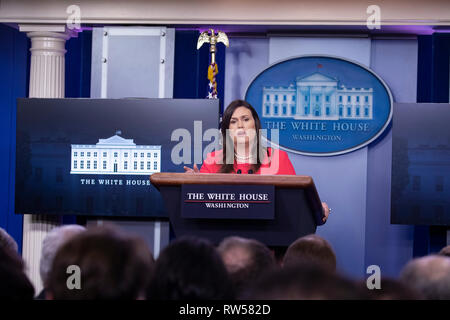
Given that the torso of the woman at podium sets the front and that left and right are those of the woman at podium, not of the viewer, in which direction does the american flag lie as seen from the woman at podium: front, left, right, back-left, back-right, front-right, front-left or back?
back

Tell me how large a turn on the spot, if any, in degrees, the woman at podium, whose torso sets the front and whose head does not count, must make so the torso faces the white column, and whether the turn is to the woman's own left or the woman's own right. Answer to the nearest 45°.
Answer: approximately 135° to the woman's own right

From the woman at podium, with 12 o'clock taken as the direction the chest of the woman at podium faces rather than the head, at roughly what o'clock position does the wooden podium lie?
The wooden podium is roughly at 12 o'clock from the woman at podium.

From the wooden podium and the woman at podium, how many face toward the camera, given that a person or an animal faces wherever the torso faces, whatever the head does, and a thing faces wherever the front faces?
2

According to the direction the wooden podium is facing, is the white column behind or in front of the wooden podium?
behind

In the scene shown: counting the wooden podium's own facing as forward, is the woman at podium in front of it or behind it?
behind

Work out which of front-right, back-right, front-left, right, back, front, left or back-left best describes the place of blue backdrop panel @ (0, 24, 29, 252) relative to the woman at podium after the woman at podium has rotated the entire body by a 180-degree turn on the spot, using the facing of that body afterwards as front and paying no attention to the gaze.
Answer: front-left

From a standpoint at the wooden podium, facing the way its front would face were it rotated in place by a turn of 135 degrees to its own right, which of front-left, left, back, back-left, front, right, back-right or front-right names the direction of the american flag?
front-right
